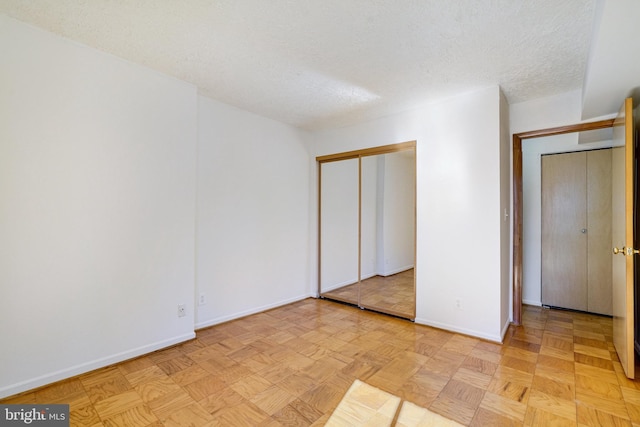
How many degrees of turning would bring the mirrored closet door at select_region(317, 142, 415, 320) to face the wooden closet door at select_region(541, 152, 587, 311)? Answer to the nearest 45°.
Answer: approximately 135° to its left

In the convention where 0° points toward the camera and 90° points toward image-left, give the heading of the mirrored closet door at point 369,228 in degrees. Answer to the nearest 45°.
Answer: approximately 45°
